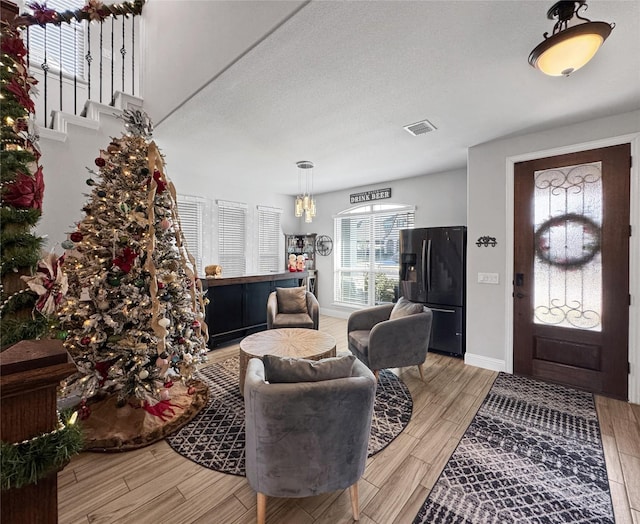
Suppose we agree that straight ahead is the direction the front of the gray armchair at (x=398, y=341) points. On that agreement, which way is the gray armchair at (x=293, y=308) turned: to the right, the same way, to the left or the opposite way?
to the left

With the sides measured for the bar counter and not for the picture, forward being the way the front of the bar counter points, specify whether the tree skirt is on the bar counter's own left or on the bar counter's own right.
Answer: on the bar counter's own right

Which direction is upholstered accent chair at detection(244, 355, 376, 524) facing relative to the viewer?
away from the camera

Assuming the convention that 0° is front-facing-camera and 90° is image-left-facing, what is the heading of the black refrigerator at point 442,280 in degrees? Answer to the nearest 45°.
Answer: approximately 45°

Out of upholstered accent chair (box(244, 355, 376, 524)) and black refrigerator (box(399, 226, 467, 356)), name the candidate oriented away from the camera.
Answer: the upholstered accent chair

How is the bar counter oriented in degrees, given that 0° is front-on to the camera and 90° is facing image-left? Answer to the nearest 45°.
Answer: approximately 315°

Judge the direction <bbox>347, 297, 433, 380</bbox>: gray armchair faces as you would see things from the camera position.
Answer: facing to the left of the viewer

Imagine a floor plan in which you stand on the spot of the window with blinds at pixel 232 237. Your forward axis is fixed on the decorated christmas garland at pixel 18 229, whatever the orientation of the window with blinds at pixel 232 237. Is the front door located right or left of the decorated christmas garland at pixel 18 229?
left
